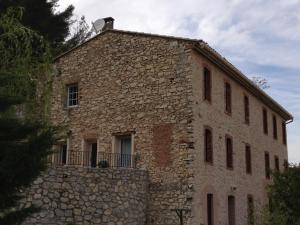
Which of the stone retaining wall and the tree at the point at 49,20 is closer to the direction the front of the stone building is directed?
the stone retaining wall
